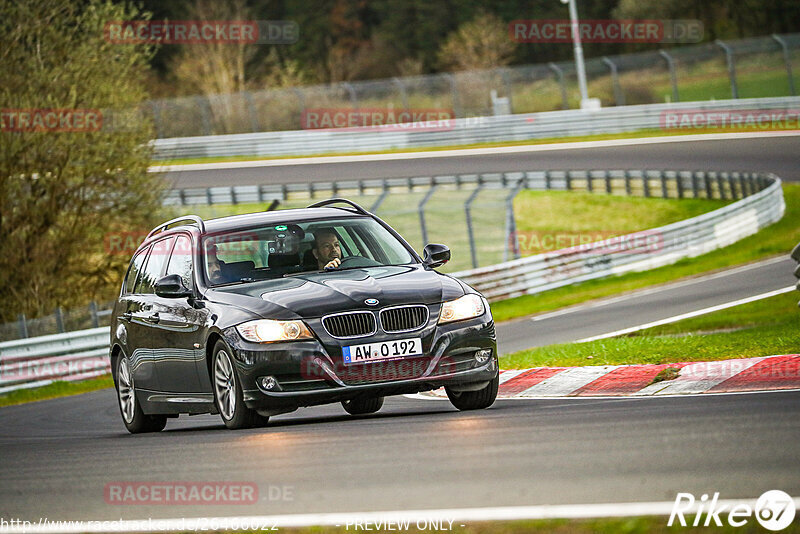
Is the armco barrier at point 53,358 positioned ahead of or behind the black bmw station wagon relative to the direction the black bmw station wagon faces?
behind

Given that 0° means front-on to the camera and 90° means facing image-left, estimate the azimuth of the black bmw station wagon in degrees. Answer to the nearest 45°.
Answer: approximately 315°

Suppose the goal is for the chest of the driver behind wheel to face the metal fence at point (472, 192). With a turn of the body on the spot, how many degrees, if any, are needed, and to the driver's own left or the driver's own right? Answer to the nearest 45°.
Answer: approximately 135° to the driver's own left

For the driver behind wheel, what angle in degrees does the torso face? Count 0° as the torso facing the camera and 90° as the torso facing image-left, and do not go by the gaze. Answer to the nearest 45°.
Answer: approximately 315°

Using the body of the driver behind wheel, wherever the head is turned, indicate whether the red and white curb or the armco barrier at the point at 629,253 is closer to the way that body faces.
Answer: the red and white curb

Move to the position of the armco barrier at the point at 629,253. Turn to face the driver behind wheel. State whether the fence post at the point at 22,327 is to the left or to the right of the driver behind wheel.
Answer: right

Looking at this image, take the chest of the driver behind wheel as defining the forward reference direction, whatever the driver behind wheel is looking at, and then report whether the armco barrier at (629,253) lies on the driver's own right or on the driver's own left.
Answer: on the driver's own left

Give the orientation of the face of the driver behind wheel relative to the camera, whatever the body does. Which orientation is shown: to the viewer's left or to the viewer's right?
to the viewer's right

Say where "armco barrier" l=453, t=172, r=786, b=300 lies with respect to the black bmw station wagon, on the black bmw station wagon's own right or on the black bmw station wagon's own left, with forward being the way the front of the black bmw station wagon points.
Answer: on the black bmw station wagon's own left
